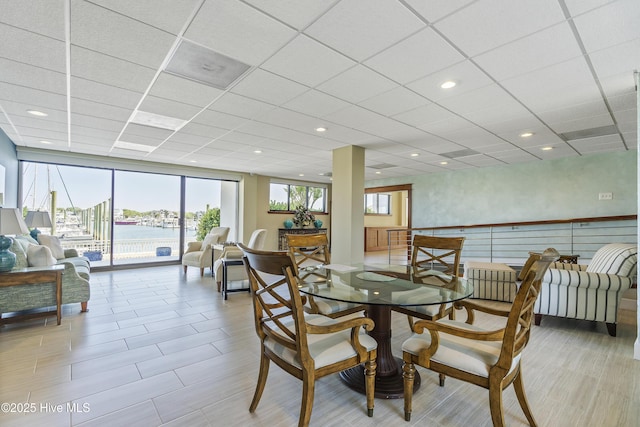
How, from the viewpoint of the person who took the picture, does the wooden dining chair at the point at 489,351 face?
facing away from the viewer and to the left of the viewer

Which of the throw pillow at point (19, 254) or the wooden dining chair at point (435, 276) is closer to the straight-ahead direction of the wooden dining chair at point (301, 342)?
the wooden dining chair

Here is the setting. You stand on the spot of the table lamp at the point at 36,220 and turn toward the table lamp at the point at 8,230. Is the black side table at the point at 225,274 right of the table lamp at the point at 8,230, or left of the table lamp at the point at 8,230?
left

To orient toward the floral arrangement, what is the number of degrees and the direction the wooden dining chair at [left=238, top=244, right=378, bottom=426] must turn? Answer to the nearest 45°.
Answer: approximately 45° to its left

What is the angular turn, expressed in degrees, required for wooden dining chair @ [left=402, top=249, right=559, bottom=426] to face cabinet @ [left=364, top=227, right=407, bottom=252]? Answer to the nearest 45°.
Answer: approximately 45° to its right

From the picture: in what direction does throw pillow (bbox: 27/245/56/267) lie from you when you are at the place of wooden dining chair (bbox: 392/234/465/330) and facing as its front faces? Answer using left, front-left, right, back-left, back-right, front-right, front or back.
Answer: front-right

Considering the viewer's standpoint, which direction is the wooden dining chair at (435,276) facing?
facing the viewer and to the left of the viewer

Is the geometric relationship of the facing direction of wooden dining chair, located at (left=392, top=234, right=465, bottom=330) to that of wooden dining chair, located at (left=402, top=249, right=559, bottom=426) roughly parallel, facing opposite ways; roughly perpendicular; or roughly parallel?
roughly perpendicular

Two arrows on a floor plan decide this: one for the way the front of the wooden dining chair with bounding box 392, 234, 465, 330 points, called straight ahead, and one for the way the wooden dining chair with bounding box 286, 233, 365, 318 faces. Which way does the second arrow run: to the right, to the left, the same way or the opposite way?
to the left

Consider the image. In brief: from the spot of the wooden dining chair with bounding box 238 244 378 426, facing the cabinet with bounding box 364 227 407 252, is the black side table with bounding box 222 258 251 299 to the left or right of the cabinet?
left

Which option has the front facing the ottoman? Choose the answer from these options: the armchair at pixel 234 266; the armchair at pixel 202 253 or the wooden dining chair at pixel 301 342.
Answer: the wooden dining chair

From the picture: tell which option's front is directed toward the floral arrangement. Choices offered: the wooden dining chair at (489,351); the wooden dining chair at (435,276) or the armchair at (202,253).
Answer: the wooden dining chair at (489,351)

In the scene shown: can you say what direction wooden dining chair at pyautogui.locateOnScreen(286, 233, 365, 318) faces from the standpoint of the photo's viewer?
facing the viewer and to the right of the viewer

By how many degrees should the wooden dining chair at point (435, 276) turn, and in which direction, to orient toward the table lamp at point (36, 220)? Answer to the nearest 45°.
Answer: approximately 45° to its right

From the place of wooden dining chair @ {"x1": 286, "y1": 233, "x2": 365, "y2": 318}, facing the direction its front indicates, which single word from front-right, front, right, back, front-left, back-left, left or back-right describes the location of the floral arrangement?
back-left

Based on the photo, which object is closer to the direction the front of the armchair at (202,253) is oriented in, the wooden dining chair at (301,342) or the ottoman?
the wooden dining chair

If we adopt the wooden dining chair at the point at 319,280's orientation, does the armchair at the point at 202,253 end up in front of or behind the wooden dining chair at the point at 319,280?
behind

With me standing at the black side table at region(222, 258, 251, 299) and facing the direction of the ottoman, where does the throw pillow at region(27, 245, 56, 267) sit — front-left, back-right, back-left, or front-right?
back-right
